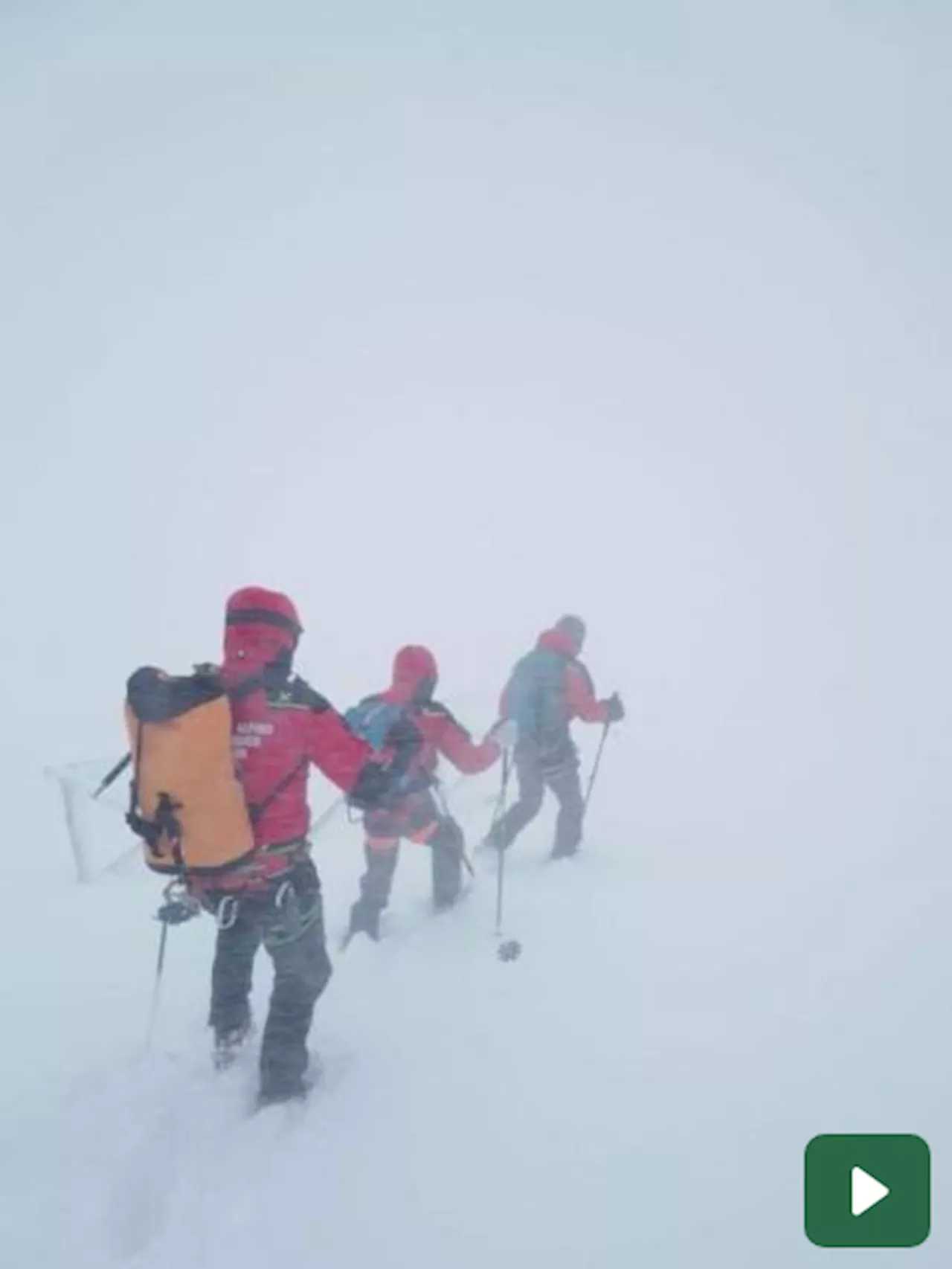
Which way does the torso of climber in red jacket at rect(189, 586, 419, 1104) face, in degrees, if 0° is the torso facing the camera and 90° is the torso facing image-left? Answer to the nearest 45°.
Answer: approximately 225°

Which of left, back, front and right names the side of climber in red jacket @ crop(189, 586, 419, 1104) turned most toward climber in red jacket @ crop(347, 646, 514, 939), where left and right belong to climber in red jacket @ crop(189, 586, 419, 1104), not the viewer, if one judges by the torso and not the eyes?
front
